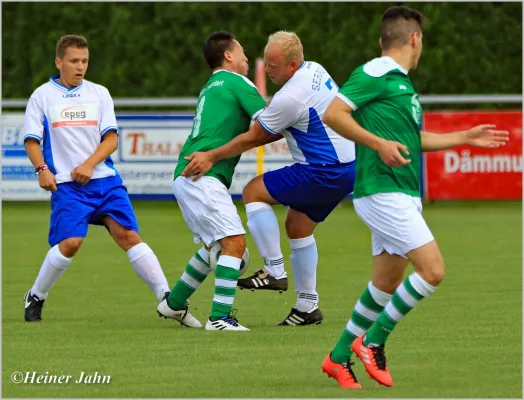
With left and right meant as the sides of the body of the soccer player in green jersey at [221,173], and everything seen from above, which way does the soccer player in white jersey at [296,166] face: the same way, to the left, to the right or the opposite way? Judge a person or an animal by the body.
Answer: the opposite way

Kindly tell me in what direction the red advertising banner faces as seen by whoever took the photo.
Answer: facing the viewer

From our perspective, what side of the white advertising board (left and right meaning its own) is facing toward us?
front

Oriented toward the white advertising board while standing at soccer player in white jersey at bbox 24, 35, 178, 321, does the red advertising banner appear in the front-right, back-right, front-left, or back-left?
front-right

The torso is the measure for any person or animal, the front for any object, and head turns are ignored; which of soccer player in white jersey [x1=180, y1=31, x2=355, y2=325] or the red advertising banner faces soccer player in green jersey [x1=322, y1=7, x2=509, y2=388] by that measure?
the red advertising banner

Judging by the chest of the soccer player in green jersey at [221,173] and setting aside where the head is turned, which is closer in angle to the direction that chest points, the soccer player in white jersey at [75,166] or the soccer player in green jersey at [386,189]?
the soccer player in green jersey

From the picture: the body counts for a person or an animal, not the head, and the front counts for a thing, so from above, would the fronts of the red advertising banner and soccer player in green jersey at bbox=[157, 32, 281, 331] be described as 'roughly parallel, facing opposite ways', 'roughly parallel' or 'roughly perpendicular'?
roughly perpendicular

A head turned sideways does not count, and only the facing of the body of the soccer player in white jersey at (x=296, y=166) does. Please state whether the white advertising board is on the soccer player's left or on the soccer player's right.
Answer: on the soccer player's right

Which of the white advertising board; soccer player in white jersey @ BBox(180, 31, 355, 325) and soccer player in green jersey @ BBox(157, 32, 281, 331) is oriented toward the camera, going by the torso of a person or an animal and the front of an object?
the white advertising board

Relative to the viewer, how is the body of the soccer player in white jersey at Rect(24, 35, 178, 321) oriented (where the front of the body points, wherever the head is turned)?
toward the camera

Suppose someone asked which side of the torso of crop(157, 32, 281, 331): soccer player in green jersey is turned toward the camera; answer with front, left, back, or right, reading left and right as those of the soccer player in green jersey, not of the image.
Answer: right

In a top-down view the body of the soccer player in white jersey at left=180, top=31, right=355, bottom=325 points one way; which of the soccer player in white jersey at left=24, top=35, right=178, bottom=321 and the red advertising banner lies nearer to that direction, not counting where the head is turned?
the soccer player in white jersey

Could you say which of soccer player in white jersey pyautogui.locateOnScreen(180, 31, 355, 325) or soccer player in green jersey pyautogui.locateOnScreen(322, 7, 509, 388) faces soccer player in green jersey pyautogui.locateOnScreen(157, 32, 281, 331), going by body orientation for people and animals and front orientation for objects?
the soccer player in white jersey

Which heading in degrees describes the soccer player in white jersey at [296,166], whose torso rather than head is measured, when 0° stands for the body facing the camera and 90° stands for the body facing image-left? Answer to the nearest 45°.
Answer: approximately 90°
